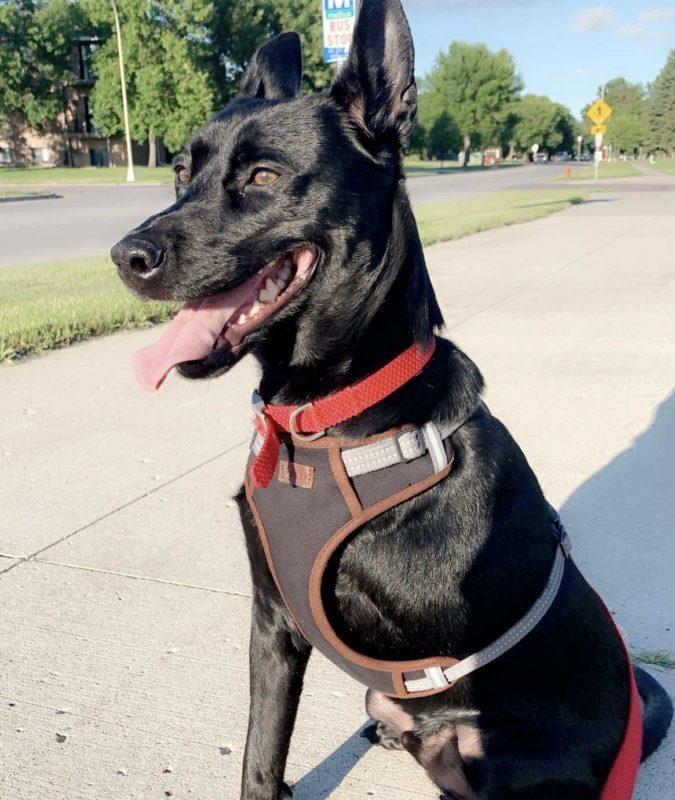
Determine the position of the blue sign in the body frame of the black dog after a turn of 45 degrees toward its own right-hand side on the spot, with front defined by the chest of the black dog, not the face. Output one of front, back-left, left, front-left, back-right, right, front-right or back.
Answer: right

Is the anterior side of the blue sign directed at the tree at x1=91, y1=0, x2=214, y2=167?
no

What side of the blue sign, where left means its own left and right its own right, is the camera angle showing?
front

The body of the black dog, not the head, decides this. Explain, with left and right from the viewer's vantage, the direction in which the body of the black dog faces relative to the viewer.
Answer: facing the viewer and to the left of the viewer

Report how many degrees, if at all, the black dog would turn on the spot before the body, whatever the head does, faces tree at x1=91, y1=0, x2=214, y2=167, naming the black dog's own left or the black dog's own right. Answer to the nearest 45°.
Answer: approximately 135° to the black dog's own right
